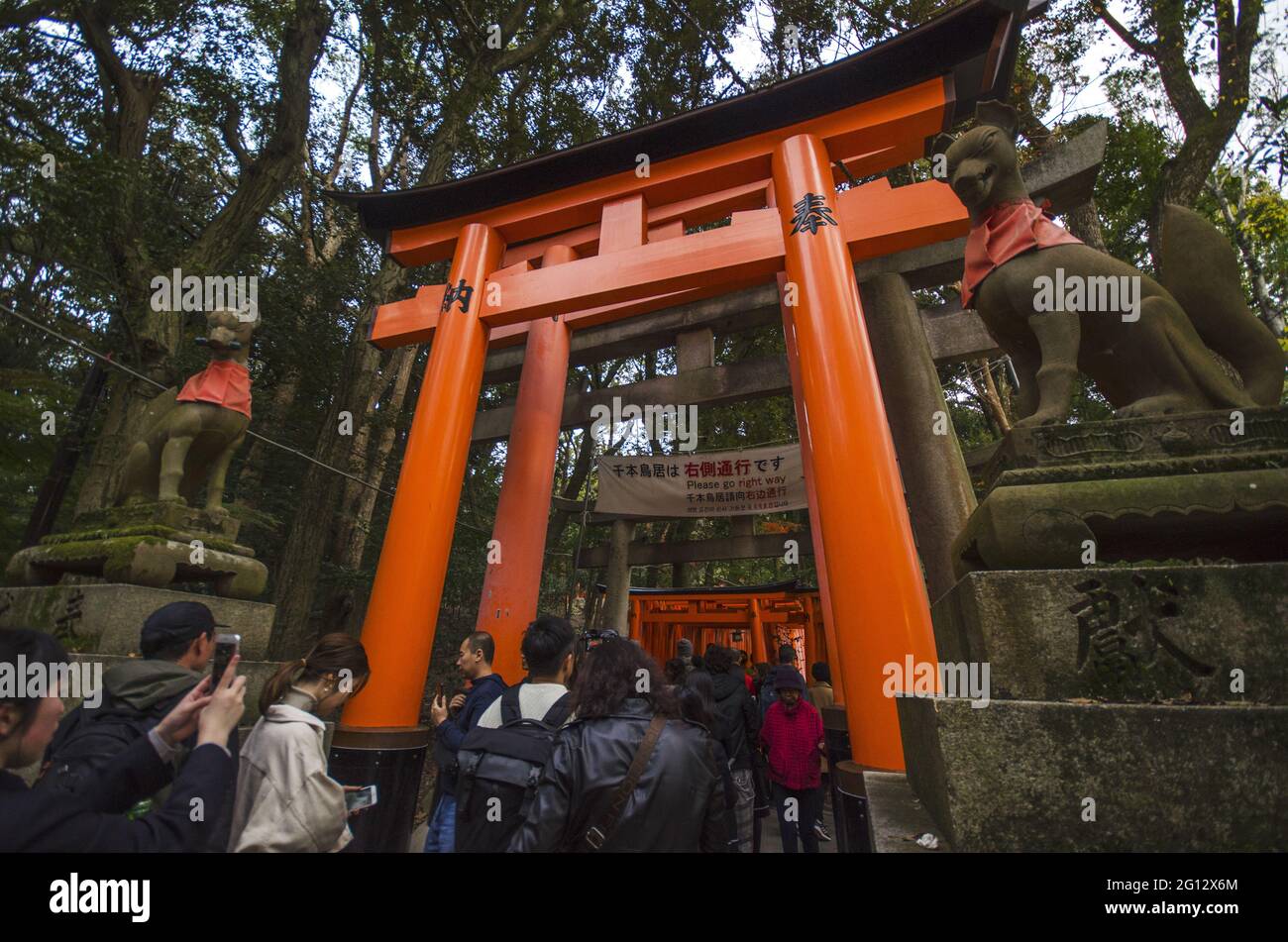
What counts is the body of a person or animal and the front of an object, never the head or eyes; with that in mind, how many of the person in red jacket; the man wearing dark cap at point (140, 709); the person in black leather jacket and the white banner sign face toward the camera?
2

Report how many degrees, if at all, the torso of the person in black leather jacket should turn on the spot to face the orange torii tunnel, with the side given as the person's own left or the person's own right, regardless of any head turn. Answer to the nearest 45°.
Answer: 0° — they already face it

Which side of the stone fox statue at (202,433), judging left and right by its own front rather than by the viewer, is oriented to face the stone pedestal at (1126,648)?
front

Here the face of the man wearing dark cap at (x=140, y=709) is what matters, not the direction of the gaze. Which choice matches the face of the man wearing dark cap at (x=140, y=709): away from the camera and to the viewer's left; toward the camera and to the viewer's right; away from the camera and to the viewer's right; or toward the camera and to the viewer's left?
away from the camera and to the viewer's right

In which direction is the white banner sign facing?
toward the camera

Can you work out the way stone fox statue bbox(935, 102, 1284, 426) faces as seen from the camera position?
facing the viewer and to the left of the viewer

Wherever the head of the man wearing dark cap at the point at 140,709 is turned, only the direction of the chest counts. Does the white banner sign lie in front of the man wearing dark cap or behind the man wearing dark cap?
in front

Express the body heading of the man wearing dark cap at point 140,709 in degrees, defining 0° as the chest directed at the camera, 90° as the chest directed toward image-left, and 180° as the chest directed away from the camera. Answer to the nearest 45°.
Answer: approximately 225°

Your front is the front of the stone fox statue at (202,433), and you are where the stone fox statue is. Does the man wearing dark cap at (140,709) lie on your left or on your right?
on your right

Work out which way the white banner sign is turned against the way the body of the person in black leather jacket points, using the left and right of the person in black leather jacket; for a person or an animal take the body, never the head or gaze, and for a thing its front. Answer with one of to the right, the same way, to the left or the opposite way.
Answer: the opposite way

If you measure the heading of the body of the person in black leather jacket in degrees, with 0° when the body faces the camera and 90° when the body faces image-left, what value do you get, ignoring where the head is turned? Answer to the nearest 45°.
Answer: approximately 180°
